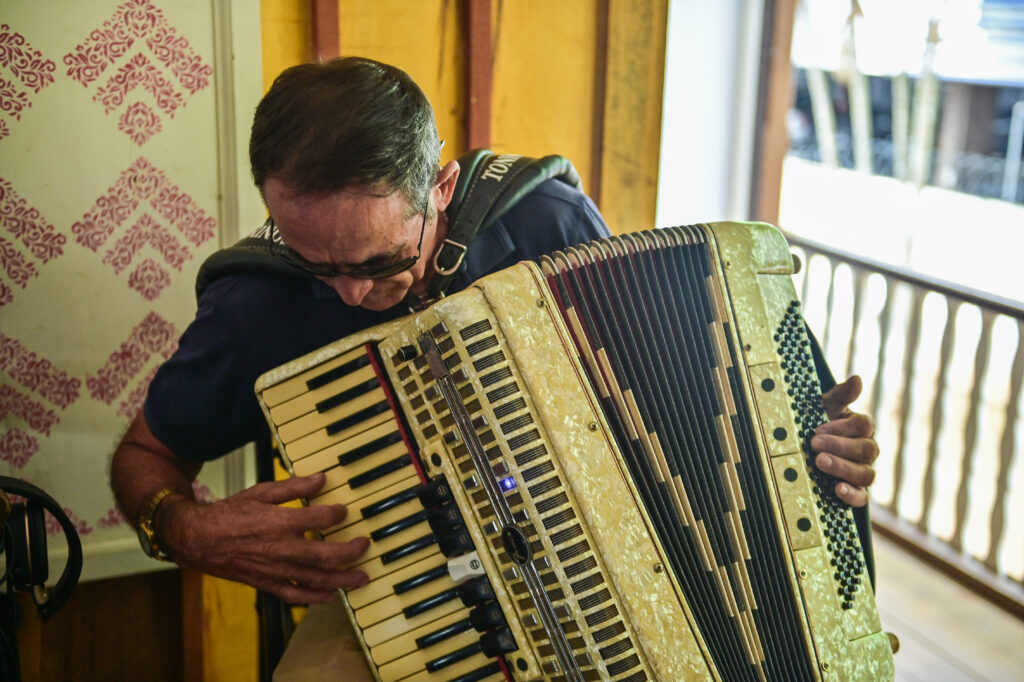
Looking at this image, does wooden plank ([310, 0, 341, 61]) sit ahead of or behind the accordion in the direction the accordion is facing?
behind

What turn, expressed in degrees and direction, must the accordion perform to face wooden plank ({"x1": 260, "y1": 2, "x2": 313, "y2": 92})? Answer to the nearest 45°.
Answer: approximately 135° to its right

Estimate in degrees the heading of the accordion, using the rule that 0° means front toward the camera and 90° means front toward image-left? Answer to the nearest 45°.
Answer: approximately 0°

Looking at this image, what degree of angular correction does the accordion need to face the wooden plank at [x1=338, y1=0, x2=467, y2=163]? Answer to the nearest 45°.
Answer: approximately 180°

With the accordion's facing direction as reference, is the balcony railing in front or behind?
behind

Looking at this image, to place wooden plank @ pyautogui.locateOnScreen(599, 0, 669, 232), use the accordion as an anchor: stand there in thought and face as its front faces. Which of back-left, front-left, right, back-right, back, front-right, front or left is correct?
back

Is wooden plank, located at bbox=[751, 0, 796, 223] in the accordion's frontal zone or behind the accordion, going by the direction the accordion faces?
behind

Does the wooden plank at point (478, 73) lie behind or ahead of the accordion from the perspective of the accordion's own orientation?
behind
